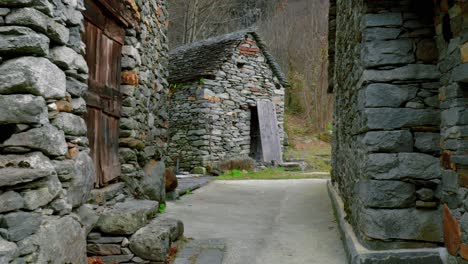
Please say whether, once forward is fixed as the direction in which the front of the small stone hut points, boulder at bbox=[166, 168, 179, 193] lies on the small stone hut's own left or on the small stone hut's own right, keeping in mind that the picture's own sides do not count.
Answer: on the small stone hut's own right

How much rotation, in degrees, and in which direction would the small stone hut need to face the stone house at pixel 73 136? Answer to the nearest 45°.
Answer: approximately 45° to its right

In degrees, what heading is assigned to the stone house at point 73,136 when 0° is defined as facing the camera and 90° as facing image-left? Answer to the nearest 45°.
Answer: approximately 315°

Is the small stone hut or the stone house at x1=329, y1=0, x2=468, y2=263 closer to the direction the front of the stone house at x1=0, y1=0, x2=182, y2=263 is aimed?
the stone house

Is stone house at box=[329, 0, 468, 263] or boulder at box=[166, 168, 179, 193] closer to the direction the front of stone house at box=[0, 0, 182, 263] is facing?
the stone house

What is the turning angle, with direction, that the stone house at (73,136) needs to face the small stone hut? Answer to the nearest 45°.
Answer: approximately 90° to its left

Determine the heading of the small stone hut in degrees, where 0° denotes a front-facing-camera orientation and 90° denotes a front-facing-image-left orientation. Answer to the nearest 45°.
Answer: approximately 315°
